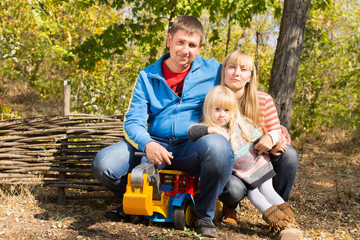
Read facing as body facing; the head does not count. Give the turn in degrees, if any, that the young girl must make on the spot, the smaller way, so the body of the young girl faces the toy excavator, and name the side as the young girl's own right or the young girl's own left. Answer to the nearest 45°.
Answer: approximately 45° to the young girl's own right

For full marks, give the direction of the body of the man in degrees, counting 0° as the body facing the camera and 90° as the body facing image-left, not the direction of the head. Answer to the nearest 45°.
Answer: approximately 0°

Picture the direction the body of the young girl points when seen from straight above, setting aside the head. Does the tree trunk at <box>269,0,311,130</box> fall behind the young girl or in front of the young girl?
behind

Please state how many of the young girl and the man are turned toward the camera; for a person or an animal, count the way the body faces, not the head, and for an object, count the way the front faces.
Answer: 2

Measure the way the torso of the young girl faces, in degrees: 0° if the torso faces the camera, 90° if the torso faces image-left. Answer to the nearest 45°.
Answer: approximately 0°
